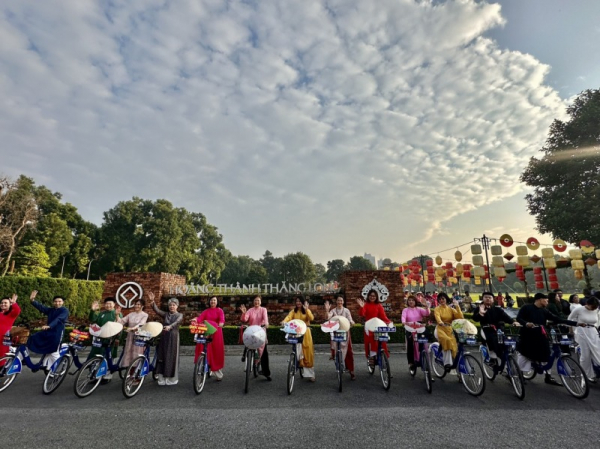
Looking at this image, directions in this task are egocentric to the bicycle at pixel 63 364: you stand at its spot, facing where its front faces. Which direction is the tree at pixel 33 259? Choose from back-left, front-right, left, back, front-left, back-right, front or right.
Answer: back-right

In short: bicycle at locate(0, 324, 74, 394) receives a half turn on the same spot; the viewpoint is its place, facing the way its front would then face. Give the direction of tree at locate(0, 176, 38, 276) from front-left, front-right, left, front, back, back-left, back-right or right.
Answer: front-left

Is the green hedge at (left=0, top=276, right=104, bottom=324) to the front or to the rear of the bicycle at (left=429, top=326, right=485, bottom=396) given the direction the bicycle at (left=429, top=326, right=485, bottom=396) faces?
to the rear

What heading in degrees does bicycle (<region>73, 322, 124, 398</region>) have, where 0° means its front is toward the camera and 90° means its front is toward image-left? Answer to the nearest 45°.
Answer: approximately 45°

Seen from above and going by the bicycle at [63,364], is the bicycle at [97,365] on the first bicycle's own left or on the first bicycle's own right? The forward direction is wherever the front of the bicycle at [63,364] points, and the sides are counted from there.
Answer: on the first bicycle's own left

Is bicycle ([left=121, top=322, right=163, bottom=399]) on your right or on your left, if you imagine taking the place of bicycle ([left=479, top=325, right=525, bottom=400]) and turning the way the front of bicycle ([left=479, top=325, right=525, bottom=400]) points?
on your right

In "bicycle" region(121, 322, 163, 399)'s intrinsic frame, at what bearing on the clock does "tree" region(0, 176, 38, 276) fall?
The tree is roughly at 4 o'clock from the bicycle.

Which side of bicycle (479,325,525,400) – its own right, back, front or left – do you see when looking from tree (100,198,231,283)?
back

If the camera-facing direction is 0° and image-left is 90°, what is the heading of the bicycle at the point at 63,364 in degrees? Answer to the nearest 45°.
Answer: approximately 45°

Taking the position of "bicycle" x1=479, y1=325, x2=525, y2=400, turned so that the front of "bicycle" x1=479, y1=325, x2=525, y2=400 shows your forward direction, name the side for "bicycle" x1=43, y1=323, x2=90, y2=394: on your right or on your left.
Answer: on your right

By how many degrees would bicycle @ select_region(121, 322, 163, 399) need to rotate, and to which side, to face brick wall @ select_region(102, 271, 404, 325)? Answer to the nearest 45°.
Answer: approximately 180°

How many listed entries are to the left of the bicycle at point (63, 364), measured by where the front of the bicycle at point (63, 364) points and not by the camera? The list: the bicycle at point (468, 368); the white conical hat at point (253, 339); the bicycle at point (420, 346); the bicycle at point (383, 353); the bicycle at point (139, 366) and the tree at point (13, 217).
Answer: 5
